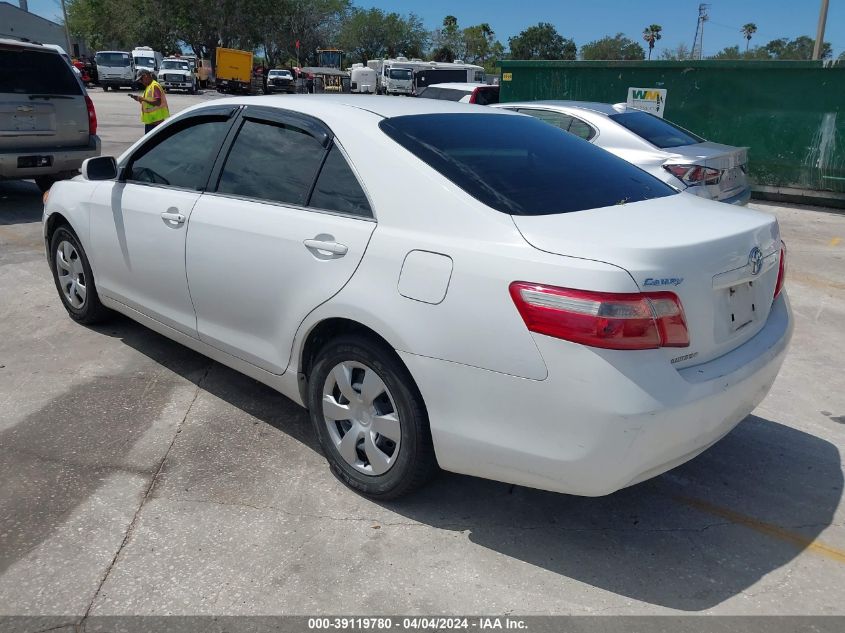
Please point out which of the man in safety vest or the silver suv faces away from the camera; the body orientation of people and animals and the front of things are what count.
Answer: the silver suv

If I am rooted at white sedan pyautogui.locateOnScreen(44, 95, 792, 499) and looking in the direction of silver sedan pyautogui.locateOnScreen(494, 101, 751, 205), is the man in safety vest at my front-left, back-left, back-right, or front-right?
front-left

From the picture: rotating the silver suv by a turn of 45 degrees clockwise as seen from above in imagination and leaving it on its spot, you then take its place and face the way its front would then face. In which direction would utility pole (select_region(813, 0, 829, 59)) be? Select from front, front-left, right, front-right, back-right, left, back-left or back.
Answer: front-right

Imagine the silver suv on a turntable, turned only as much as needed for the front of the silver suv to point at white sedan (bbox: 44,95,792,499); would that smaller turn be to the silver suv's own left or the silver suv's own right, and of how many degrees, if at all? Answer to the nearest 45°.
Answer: approximately 180°

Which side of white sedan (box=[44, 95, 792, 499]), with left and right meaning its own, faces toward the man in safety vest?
front

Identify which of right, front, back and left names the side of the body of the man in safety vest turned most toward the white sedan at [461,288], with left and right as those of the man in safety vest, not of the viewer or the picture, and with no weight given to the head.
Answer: left

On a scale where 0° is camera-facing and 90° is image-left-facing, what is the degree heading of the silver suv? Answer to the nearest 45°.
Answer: approximately 180°

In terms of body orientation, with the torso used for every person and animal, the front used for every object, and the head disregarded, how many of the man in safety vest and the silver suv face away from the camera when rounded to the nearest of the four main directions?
1

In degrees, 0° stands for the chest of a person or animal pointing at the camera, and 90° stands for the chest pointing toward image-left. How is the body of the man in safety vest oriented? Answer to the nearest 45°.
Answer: approximately 90°

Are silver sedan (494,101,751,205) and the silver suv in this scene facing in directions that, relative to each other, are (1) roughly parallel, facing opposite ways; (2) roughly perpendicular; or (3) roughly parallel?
roughly parallel

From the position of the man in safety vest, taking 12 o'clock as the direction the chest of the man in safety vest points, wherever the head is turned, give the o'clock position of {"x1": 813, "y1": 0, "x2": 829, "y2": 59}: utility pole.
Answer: The utility pole is roughly at 6 o'clock from the man in safety vest.

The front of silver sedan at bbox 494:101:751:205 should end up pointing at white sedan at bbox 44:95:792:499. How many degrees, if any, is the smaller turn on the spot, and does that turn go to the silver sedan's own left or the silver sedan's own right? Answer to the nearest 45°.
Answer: approximately 135° to the silver sedan's own left

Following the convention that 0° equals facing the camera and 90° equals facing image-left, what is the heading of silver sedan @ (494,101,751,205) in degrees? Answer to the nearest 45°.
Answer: approximately 135°

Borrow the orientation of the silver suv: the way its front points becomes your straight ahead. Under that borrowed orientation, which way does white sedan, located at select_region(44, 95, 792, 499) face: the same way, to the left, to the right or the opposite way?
the same way
